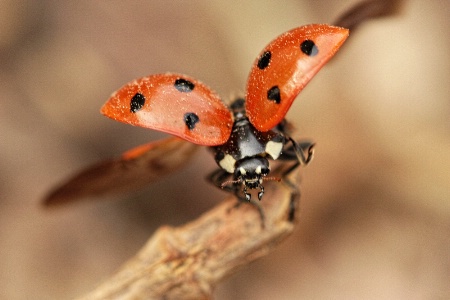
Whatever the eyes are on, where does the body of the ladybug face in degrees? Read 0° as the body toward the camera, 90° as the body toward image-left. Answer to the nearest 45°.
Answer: approximately 0°
